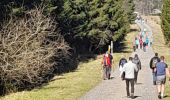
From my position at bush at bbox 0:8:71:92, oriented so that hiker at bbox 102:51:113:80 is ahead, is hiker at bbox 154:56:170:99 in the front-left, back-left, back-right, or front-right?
front-right

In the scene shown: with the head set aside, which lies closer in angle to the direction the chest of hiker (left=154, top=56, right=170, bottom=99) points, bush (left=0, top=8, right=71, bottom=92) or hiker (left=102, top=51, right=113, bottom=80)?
the hiker

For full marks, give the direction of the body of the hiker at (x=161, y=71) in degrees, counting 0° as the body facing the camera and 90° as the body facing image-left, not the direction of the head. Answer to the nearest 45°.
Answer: approximately 180°

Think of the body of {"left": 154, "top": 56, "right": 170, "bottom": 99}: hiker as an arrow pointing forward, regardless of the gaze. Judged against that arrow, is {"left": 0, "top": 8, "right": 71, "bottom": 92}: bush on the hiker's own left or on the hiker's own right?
on the hiker's own left

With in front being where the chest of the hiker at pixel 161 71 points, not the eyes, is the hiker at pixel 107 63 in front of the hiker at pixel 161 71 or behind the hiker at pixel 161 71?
in front

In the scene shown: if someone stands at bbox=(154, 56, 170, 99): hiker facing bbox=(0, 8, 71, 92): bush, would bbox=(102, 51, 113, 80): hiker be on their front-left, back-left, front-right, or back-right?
front-right
